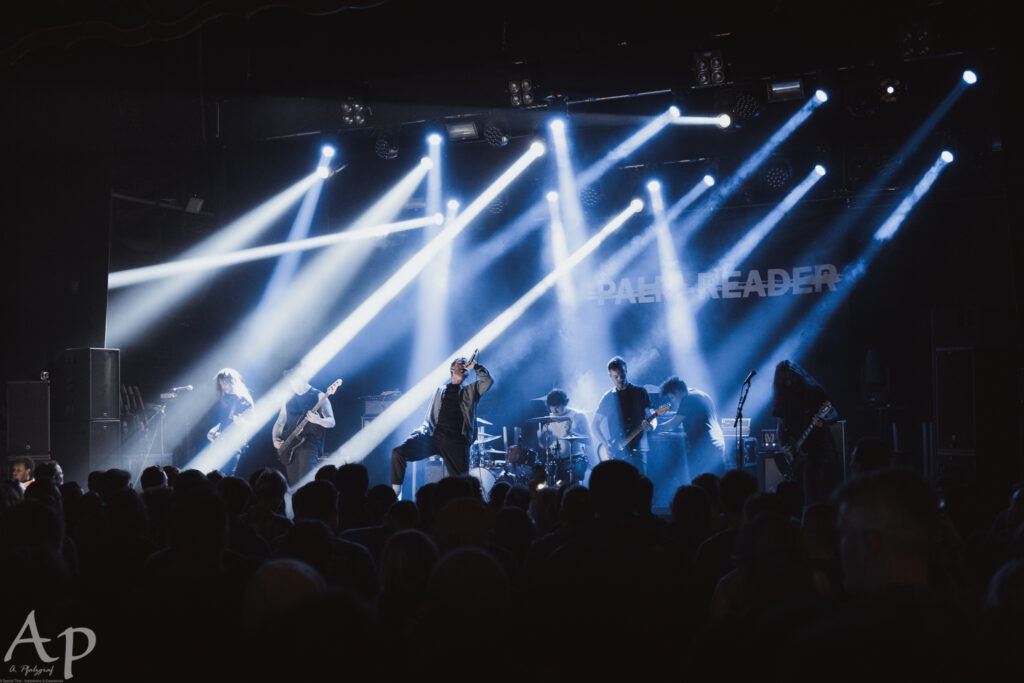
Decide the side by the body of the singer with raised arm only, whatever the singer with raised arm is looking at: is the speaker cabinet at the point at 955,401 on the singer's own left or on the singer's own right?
on the singer's own left

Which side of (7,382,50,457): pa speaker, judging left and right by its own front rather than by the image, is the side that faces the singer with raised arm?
left

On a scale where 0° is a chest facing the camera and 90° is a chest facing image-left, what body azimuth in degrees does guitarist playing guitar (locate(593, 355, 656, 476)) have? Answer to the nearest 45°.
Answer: approximately 0°

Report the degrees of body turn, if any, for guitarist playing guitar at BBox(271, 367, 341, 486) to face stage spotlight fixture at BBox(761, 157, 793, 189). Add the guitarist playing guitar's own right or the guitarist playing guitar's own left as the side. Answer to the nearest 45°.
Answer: approximately 90° to the guitarist playing guitar's own left

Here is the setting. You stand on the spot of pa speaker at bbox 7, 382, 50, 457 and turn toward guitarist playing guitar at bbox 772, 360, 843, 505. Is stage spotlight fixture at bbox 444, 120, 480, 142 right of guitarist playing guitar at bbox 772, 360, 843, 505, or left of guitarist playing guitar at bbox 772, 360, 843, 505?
left

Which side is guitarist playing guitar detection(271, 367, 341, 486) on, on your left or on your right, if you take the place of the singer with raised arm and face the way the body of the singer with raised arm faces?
on your right

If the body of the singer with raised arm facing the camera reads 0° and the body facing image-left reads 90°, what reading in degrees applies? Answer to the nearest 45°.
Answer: approximately 0°

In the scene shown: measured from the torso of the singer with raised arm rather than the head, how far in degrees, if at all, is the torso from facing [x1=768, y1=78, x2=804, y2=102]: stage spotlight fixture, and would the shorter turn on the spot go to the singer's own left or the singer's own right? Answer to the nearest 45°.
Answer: approximately 90° to the singer's own left

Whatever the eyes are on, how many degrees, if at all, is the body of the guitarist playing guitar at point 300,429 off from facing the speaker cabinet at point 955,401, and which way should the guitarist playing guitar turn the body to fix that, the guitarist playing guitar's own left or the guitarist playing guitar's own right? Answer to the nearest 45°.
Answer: approximately 45° to the guitarist playing guitar's own left

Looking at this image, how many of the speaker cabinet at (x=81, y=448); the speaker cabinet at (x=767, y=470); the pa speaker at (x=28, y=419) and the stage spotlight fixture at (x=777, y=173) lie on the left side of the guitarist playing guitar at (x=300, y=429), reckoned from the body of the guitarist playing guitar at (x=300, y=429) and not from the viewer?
2

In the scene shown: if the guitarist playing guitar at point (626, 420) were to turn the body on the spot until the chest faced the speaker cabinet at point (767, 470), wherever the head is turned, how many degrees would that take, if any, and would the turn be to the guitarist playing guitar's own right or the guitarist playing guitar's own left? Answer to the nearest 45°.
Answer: approximately 135° to the guitarist playing guitar's own left
